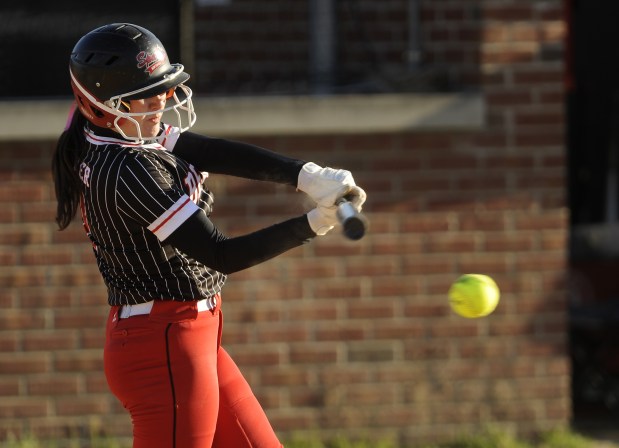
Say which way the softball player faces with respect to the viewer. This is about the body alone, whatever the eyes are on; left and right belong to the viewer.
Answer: facing to the right of the viewer

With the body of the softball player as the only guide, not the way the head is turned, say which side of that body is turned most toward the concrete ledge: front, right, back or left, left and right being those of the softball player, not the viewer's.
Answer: left

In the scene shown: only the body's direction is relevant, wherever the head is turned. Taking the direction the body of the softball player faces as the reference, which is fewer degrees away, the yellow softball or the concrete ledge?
the yellow softball

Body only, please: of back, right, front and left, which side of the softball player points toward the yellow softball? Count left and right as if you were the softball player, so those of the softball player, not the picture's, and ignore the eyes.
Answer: front
